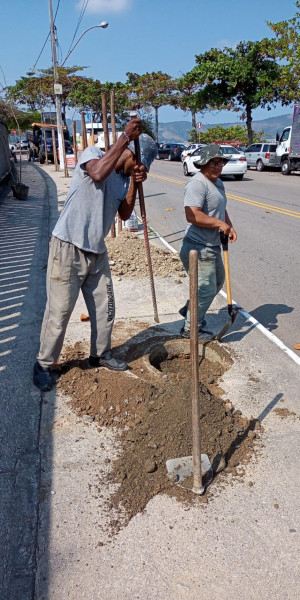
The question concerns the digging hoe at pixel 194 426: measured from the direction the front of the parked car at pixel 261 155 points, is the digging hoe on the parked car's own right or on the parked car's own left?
on the parked car's own left

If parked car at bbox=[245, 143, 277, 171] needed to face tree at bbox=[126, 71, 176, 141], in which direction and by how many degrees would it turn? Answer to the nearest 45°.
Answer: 0° — it already faces it

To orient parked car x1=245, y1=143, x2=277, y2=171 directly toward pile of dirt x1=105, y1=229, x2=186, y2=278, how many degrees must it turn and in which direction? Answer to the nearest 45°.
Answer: approximately 135° to its left

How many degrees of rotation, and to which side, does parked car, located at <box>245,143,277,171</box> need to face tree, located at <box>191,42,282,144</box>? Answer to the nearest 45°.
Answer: approximately 45° to its right

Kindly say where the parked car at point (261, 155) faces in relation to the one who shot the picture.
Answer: facing away from the viewer and to the left of the viewer

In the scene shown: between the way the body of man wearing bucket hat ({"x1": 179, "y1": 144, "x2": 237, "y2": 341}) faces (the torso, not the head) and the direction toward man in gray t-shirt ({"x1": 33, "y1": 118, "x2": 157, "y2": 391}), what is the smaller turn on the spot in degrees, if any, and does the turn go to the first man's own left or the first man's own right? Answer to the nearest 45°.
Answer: approximately 90° to the first man's own right

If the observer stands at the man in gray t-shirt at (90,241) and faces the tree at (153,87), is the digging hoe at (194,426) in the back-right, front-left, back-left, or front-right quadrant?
back-right

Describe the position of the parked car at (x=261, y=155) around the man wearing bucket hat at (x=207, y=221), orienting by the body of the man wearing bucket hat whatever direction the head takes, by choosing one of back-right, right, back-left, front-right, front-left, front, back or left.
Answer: back-left
